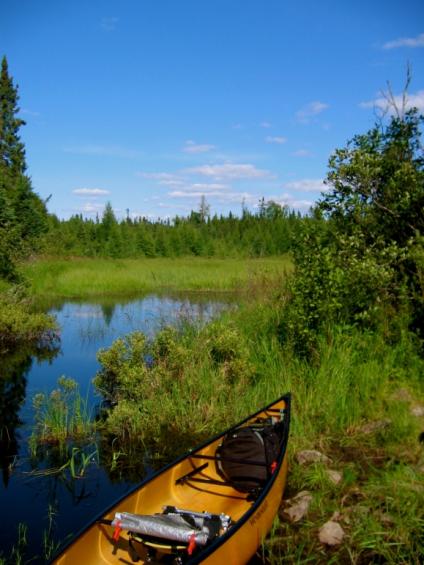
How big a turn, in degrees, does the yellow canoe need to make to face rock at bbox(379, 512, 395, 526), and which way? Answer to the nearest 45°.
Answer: approximately 45° to its right

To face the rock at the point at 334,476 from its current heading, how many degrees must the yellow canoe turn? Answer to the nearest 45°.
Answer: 0° — it already faces it

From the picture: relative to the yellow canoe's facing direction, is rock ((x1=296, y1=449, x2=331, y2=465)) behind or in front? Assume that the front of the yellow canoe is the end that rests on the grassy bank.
in front

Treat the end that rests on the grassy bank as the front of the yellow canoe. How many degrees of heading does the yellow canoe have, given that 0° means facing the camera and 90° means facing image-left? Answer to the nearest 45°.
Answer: approximately 225°

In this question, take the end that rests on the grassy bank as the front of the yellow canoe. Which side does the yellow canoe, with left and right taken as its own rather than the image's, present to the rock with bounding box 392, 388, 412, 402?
front

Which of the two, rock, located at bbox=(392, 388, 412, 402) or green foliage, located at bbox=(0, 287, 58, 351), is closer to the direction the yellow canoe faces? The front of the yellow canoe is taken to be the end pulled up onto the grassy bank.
the rock

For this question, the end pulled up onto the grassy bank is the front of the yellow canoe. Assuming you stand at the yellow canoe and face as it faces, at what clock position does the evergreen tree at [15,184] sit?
The evergreen tree is roughly at 10 o'clock from the yellow canoe.

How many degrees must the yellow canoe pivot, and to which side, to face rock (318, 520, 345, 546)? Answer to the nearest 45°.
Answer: approximately 45° to its right

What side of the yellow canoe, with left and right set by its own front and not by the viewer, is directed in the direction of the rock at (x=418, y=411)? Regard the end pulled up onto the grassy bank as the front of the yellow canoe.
front

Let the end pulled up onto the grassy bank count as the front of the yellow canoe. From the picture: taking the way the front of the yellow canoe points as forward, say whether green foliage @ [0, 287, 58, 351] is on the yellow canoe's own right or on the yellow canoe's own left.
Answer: on the yellow canoe's own left
